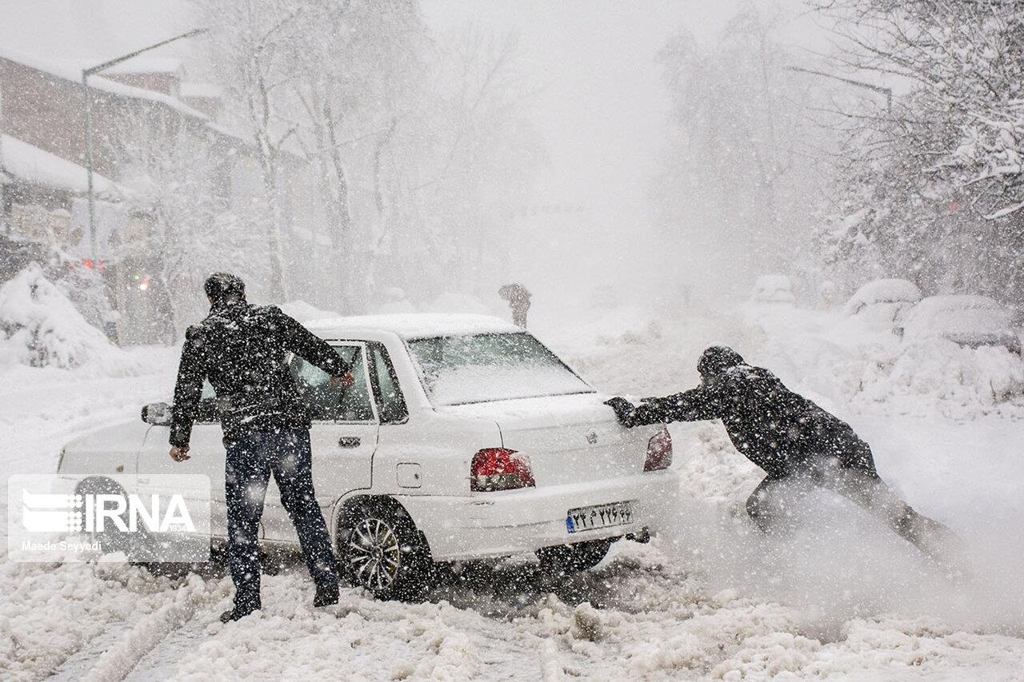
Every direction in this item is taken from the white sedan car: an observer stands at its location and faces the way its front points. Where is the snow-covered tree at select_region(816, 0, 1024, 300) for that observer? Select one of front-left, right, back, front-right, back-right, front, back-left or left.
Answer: right

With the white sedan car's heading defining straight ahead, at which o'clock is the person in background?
The person in background is roughly at 2 o'clock from the white sedan car.

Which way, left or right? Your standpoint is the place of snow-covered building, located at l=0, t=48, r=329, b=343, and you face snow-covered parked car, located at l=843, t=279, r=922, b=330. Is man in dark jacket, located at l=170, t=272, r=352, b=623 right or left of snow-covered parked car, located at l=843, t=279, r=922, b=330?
right

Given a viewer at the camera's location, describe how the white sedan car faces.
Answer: facing away from the viewer and to the left of the viewer

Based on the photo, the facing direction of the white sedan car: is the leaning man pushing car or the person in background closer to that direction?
the person in background

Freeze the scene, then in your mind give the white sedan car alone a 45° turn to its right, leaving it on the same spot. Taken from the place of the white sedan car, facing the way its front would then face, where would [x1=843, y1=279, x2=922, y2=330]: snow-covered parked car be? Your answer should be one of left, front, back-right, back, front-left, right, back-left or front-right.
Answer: front-right

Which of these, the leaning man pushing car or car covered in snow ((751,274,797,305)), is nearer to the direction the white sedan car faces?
the car covered in snow

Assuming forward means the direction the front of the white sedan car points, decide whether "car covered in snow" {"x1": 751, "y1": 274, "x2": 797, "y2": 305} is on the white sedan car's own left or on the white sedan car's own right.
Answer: on the white sedan car's own right

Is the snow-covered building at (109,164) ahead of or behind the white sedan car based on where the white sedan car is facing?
ahead

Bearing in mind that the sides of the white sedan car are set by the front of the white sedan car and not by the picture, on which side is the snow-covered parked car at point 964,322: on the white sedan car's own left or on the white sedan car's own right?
on the white sedan car's own right

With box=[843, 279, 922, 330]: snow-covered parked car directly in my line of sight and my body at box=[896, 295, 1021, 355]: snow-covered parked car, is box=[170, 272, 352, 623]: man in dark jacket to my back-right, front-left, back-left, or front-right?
back-left
